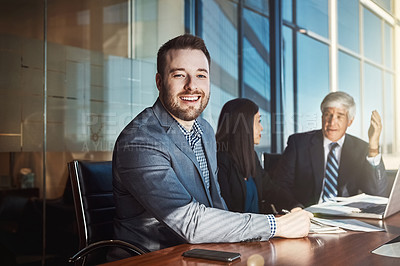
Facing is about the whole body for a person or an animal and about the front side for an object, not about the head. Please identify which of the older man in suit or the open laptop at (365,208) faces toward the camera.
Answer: the older man in suit

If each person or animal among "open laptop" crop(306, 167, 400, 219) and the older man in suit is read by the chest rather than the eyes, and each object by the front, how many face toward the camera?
1

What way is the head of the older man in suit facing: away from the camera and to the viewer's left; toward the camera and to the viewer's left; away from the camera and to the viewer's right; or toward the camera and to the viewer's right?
toward the camera and to the viewer's left

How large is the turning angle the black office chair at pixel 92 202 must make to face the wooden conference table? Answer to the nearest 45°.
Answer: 0° — it already faces it

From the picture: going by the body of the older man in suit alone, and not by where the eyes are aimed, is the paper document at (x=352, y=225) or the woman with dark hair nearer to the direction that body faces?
the paper document

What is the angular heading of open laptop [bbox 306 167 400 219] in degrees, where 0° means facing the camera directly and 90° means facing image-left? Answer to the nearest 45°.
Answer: approximately 90°

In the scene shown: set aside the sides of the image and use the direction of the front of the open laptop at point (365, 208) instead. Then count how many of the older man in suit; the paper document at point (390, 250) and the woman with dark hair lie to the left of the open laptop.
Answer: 1

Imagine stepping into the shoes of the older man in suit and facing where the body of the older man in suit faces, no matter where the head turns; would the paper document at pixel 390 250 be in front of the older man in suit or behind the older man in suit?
in front

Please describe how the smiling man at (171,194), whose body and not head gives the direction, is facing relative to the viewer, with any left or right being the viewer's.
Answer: facing the viewer and to the right of the viewer

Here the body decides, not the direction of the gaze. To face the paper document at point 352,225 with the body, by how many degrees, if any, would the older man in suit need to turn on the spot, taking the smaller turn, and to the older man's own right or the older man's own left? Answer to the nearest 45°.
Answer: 0° — they already face it

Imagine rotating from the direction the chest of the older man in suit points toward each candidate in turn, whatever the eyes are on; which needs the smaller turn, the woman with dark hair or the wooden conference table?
the wooden conference table

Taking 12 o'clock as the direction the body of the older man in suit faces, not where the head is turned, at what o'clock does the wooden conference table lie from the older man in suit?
The wooden conference table is roughly at 12 o'clock from the older man in suit.

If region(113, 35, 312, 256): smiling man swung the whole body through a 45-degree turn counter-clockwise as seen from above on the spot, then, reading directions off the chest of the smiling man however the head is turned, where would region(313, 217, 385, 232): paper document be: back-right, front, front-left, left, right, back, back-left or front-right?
front

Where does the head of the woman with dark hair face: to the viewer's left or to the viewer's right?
to the viewer's right

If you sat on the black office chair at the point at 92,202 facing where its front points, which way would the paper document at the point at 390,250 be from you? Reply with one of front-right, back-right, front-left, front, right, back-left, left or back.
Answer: front

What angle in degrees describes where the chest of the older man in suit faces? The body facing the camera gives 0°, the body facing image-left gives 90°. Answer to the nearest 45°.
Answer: approximately 0°

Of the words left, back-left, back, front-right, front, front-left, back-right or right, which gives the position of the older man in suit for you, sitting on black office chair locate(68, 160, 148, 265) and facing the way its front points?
left

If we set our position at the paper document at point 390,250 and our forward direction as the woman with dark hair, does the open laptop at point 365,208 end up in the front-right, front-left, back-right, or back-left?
front-right

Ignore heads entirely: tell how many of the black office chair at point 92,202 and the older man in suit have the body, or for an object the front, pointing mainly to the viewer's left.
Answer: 0

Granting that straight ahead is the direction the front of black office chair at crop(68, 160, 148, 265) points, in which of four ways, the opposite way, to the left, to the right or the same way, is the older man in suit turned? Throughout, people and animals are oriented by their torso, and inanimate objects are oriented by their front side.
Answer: to the right
